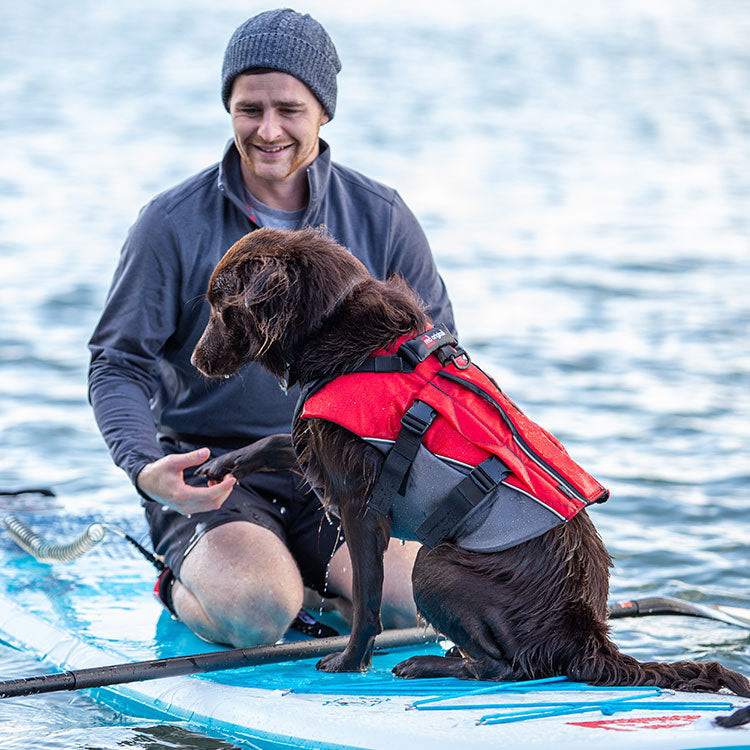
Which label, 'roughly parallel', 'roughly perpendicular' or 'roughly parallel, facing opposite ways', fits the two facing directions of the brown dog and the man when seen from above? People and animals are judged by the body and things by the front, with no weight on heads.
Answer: roughly perpendicular

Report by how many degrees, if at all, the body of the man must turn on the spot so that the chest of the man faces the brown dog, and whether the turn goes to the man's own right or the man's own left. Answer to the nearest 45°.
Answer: approximately 45° to the man's own left

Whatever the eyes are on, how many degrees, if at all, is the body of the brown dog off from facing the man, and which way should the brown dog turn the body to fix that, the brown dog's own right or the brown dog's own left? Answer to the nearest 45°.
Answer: approximately 45° to the brown dog's own right

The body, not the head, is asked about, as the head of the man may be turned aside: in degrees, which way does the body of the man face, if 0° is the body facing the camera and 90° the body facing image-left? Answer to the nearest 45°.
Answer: approximately 0°

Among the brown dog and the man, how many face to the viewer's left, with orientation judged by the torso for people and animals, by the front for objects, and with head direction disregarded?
1

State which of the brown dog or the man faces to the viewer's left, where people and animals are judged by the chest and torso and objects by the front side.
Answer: the brown dog

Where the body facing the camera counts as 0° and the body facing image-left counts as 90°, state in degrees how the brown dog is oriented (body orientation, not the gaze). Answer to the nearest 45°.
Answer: approximately 90°
